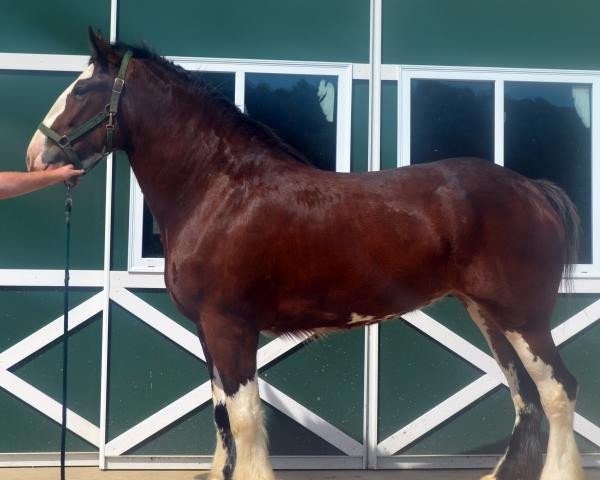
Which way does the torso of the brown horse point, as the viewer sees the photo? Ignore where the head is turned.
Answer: to the viewer's left

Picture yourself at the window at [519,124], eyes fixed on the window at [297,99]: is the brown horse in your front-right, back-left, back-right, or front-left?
front-left

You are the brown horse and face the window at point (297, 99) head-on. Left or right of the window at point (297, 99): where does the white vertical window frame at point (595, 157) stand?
right

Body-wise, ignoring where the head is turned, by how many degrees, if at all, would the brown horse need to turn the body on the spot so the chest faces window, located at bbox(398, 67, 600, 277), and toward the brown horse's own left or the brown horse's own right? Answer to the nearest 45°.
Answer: approximately 135° to the brown horse's own right

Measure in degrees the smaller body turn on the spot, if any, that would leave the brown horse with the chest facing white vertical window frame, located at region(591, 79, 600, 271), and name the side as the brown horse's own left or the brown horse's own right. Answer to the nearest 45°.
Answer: approximately 135° to the brown horse's own right

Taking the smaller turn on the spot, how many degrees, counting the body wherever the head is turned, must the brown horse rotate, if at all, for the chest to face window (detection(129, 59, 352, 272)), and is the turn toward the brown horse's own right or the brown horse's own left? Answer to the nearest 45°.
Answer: approximately 90° to the brown horse's own right
